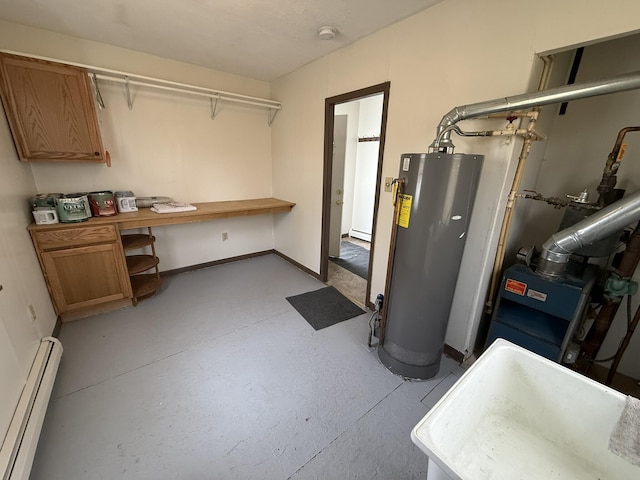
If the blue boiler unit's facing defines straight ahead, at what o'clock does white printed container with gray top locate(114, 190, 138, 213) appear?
The white printed container with gray top is roughly at 2 o'clock from the blue boiler unit.

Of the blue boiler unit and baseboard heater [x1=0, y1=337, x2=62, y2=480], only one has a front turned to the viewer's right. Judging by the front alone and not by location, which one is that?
the baseboard heater

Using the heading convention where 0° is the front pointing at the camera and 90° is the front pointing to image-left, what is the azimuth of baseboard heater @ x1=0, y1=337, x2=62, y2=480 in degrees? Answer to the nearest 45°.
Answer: approximately 270°

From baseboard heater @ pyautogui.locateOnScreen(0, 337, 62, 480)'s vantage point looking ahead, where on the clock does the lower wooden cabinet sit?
The lower wooden cabinet is roughly at 10 o'clock from the baseboard heater.

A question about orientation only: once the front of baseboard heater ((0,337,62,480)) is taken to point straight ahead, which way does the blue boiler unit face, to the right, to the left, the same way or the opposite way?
the opposite way

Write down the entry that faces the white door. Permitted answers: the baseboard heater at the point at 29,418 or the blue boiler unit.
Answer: the baseboard heater

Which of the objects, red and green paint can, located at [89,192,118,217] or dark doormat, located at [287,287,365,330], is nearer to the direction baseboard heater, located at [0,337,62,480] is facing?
the dark doormat
